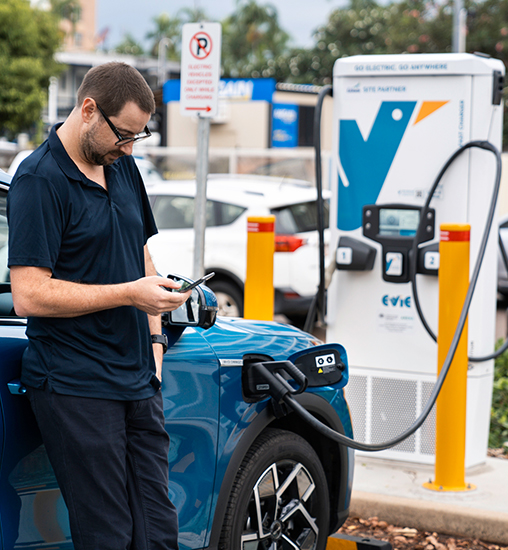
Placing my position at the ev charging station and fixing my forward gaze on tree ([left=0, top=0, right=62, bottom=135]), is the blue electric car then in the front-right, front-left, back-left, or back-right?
back-left

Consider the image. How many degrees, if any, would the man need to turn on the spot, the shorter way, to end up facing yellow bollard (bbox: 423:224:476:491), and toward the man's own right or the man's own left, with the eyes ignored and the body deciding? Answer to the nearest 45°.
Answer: approximately 90° to the man's own left

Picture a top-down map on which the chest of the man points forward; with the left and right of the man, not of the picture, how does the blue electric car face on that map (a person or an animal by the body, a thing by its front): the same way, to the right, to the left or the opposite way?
to the left

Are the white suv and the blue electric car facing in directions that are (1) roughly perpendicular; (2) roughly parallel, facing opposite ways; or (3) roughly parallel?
roughly perpendicular

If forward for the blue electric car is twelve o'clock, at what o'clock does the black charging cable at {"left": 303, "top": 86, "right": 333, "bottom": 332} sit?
The black charging cable is roughly at 11 o'clock from the blue electric car.

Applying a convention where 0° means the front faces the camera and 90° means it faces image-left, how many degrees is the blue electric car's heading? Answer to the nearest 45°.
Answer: approximately 225°

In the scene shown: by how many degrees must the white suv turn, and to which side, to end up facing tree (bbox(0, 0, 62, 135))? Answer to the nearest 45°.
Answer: approximately 45° to its right

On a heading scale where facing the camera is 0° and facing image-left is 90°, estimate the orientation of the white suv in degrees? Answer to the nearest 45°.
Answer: approximately 135°

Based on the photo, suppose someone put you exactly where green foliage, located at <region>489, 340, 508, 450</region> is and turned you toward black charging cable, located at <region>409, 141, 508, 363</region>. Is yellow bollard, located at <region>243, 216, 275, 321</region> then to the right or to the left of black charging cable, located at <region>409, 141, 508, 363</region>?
right

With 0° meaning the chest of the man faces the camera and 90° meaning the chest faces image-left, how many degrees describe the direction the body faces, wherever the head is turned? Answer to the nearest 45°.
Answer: approximately 315°

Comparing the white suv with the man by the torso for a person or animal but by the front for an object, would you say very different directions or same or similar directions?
very different directions
